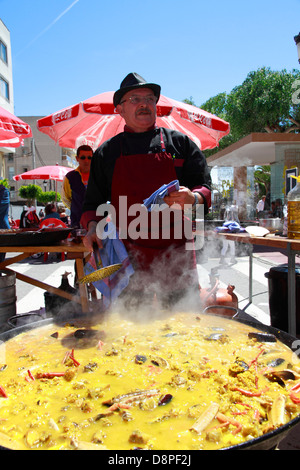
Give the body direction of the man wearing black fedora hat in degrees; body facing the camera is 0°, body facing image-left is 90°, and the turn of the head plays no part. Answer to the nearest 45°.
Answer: approximately 0°

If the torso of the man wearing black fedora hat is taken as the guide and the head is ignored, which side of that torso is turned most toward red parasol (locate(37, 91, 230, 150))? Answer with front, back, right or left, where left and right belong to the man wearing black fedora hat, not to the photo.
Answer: back

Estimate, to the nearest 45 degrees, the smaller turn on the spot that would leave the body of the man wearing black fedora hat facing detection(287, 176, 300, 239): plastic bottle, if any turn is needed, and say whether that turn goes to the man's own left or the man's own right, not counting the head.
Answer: approximately 135° to the man's own left

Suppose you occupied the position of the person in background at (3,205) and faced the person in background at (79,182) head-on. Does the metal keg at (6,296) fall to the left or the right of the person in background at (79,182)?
right

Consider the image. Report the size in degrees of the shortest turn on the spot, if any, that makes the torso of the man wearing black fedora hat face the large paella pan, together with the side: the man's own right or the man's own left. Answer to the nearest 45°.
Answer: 0° — they already face it

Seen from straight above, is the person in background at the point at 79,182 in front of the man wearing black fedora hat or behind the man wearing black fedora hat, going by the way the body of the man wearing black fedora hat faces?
behind

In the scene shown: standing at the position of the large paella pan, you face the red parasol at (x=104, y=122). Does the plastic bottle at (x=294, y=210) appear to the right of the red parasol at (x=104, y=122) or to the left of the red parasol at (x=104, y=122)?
right

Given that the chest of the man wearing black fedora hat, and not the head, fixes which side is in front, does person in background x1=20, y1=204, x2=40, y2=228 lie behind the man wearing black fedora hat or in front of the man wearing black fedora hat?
behind

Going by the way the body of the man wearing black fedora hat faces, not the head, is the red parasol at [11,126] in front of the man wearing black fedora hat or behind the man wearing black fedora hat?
behind
